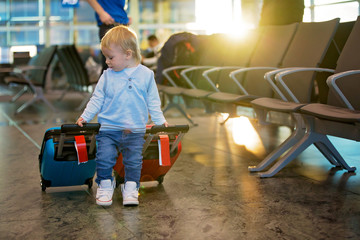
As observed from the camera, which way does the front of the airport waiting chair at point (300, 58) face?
facing the viewer and to the left of the viewer

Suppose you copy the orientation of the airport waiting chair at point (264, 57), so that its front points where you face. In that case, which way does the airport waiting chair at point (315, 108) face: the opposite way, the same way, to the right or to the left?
the same way

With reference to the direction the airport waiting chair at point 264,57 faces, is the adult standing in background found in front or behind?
in front

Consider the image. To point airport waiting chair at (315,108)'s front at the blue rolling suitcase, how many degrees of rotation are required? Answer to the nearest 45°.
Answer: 0° — it already faces it

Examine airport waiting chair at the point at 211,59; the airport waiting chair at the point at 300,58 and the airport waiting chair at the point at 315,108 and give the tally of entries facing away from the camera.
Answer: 0

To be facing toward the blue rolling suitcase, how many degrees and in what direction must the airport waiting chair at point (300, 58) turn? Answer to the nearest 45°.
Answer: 0° — it already faces it

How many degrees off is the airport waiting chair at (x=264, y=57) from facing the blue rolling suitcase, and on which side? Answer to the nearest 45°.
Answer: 0° — it already faces it

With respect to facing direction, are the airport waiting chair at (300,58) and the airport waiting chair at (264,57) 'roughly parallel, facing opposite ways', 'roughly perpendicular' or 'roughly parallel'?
roughly parallel

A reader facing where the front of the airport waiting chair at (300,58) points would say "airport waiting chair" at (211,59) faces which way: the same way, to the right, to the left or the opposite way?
the same way

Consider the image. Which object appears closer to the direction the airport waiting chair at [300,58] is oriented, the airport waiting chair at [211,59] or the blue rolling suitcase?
the blue rolling suitcase
